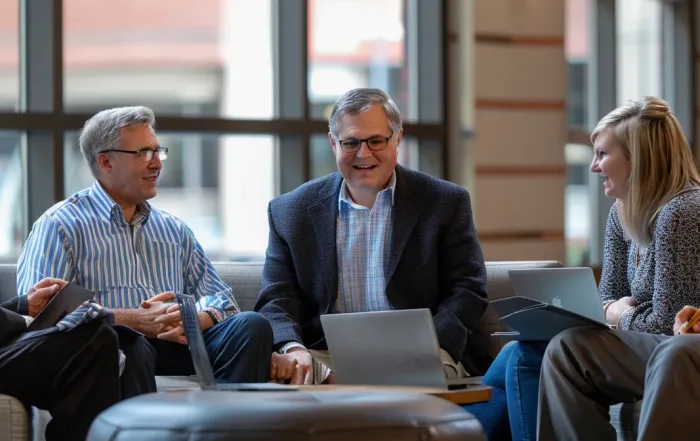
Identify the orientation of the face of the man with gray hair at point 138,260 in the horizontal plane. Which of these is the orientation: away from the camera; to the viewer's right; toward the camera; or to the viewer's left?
to the viewer's right

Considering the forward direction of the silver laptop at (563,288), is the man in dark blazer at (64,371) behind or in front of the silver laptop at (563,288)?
behind

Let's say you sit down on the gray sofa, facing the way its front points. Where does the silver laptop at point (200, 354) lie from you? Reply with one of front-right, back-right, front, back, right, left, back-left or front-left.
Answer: front

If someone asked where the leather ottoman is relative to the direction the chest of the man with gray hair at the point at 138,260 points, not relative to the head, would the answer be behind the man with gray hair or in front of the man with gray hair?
in front

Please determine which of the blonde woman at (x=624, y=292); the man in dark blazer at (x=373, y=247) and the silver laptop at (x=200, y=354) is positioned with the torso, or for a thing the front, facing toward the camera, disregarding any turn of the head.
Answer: the man in dark blazer

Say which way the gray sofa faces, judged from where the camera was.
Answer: facing the viewer

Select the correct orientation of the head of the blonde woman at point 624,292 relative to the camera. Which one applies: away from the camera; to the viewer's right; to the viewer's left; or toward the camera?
to the viewer's left

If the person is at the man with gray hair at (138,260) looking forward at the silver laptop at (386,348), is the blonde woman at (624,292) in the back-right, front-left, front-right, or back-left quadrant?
front-left

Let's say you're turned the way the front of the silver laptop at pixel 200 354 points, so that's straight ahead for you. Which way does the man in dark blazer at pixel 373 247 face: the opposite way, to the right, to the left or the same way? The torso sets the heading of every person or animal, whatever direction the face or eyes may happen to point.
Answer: to the right

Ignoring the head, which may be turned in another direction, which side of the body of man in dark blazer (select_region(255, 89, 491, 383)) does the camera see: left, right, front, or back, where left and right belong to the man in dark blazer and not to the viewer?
front

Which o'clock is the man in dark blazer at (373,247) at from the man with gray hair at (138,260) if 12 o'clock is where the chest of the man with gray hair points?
The man in dark blazer is roughly at 11 o'clock from the man with gray hair.
